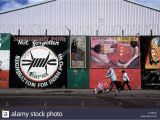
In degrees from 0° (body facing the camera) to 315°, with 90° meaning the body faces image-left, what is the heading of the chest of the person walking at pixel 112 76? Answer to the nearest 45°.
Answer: approximately 90°
